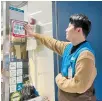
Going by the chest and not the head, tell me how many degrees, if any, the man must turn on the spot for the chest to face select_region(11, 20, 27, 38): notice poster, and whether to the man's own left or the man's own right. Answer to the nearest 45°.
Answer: approximately 45° to the man's own right

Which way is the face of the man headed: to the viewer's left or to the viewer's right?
to the viewer's left

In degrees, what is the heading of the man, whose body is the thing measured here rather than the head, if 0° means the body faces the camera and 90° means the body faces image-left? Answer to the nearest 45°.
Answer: approximately 45°
